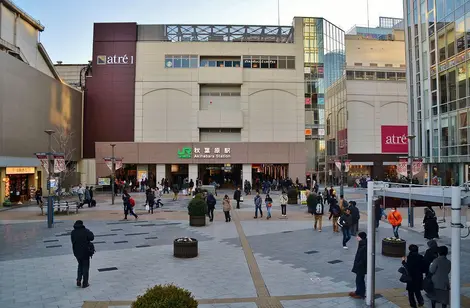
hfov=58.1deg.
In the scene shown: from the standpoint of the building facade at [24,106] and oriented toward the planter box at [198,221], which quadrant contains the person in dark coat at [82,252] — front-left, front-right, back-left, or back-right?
front-right

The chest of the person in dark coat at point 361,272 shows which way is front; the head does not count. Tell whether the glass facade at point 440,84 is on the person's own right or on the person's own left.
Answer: on the person's own right

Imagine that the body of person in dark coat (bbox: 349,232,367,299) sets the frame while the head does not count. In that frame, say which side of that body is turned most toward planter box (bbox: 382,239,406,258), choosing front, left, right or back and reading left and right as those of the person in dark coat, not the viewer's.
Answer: right

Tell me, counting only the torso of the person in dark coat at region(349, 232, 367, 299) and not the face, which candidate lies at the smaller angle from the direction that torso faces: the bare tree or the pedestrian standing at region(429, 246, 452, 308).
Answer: the bare tree

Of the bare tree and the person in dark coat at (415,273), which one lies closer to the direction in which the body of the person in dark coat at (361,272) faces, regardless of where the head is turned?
the bare tree

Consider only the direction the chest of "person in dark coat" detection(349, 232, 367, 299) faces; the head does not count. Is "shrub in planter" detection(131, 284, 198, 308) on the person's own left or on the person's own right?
on the person's own left

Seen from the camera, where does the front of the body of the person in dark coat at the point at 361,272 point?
to the viewer's left

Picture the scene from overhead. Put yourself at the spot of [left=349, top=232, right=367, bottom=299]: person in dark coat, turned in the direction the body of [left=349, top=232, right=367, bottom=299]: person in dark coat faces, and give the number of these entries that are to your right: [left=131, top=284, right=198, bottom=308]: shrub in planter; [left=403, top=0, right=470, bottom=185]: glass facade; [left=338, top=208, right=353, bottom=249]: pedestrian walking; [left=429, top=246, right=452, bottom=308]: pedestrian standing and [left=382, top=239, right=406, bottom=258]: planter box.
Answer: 3

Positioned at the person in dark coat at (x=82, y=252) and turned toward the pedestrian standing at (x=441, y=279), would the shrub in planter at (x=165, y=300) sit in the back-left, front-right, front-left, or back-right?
front-right

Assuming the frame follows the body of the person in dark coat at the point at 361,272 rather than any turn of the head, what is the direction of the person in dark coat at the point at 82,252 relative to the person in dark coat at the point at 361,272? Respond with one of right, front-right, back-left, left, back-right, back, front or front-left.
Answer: front

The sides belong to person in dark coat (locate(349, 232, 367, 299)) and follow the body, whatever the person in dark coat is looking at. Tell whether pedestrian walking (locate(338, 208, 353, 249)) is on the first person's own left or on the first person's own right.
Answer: on the first person's own right

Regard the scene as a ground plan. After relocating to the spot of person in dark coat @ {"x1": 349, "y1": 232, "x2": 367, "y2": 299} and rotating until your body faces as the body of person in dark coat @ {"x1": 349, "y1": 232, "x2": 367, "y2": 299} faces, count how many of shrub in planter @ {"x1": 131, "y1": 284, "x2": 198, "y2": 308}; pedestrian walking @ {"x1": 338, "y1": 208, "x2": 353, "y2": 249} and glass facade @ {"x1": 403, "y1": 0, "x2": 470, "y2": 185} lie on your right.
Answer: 2

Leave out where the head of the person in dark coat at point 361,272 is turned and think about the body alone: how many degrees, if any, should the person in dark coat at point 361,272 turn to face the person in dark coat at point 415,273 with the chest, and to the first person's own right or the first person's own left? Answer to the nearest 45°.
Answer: approximately 135° to the first person's own left

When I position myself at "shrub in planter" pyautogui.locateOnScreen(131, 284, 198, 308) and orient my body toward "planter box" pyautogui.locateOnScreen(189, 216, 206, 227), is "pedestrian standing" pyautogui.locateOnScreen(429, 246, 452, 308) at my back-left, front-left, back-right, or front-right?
front-right

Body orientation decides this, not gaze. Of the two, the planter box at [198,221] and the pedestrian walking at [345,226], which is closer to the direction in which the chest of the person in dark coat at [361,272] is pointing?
the planter box

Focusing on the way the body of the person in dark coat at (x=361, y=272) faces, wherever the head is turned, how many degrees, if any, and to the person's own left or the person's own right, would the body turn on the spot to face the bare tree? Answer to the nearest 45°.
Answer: approximately 45° to the person's own right
